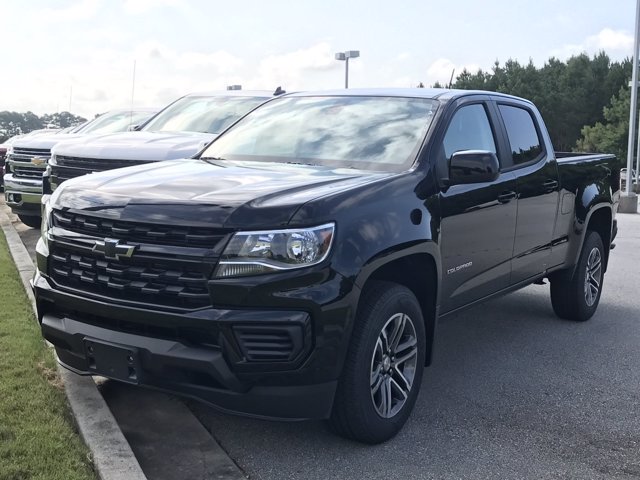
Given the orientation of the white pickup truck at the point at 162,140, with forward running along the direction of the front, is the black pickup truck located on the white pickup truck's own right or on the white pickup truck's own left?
on the white pickup truck's own left

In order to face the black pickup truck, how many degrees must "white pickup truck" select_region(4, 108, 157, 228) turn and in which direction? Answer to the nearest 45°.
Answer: approximately 45° to its left

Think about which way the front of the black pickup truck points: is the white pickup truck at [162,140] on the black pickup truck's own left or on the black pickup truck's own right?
on the black pickup truck's own right

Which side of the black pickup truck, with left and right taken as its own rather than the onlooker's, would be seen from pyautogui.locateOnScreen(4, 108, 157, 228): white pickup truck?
right

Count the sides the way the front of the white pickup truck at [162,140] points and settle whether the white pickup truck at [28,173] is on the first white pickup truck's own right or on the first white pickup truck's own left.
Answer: on the first white pickup truck's own right

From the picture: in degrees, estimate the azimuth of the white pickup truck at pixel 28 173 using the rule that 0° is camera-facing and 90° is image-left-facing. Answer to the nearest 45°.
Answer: approximately 45°

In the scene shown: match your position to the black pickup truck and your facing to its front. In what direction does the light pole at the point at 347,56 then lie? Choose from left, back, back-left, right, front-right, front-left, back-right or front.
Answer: back-right

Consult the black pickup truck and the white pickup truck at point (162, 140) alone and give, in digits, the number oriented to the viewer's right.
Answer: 0

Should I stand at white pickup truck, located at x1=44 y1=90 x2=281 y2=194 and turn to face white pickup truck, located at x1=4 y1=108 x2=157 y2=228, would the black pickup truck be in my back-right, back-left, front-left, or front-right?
back-left

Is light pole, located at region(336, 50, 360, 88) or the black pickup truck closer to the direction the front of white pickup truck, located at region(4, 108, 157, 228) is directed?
the black pickup truck

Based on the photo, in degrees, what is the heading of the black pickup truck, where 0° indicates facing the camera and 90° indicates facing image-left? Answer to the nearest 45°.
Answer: approximately 45°

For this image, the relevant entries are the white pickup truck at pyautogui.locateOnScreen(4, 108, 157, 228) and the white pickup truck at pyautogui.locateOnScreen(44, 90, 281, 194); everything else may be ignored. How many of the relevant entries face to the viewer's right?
0

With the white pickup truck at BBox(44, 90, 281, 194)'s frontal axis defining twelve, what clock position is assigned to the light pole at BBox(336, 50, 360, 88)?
The light pole is roughly at 5 o'clock from the white pickup truck.
